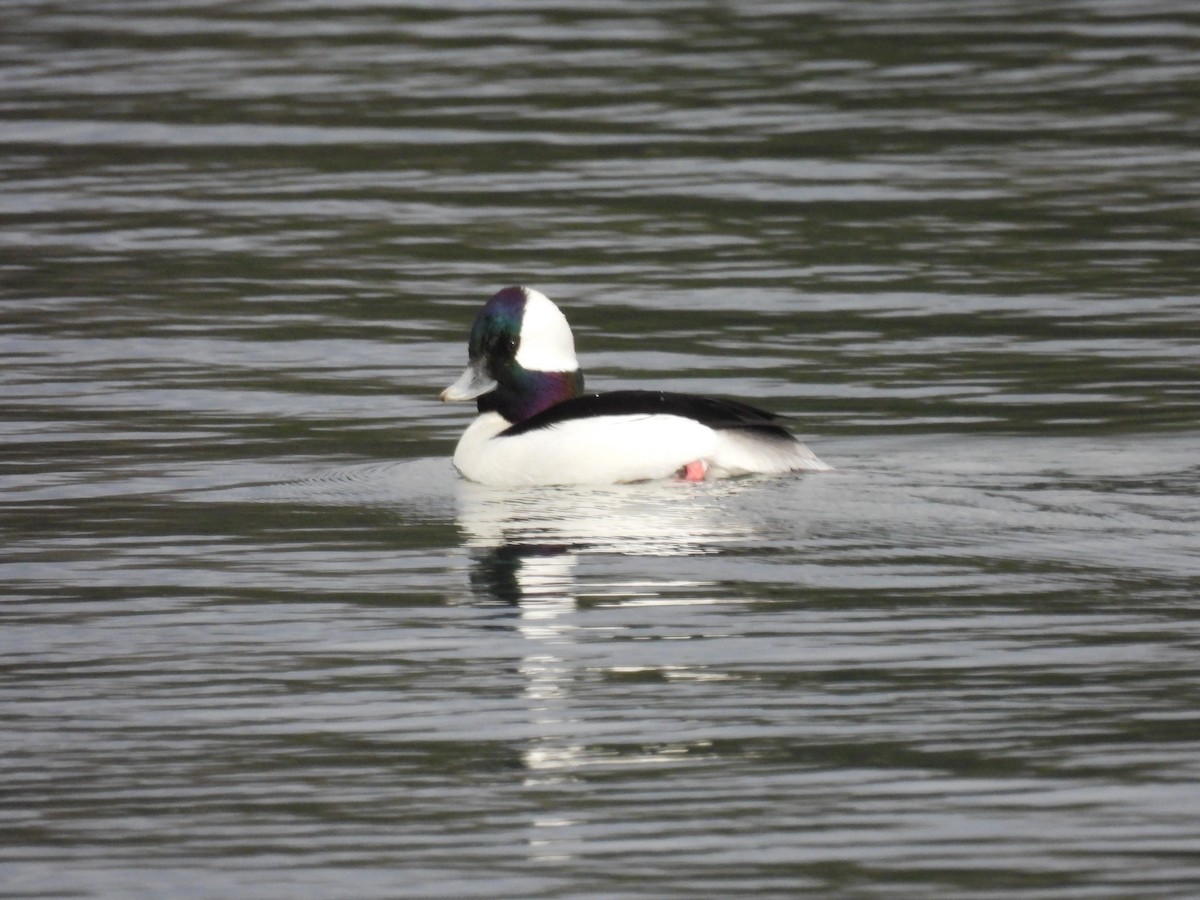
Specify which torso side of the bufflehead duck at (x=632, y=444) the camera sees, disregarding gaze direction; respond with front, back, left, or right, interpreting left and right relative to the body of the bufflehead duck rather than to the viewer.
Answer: left
